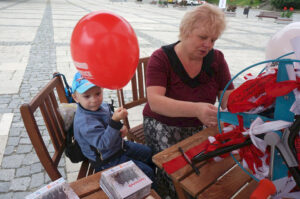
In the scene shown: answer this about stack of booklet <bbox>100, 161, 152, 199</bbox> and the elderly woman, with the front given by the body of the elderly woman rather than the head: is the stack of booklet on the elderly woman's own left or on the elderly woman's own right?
on the elderly woman's own right

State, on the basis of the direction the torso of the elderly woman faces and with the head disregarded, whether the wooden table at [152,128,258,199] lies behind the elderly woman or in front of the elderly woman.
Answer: in front

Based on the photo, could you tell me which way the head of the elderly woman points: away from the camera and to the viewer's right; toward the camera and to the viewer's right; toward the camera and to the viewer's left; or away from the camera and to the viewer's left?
toward the camera and to the viewer's right
